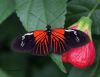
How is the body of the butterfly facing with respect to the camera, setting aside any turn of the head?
away from the camera
